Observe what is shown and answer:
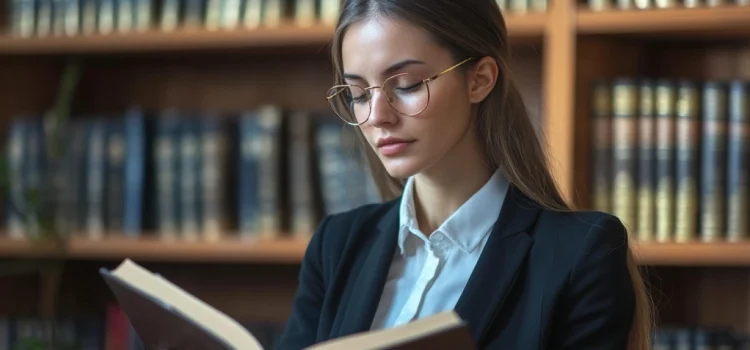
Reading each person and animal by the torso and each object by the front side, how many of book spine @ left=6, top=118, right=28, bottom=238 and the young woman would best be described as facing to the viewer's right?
0

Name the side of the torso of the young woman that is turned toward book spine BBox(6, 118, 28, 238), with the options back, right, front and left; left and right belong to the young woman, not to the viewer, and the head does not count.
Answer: right

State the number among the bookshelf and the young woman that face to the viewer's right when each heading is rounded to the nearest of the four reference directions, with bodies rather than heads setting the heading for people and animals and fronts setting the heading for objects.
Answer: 0

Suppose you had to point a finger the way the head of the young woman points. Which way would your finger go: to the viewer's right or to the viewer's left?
to the viewer's left

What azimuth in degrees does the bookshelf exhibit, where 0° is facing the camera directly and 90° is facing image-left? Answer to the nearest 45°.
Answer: approximately 0°

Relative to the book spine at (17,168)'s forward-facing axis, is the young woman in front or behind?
in front
